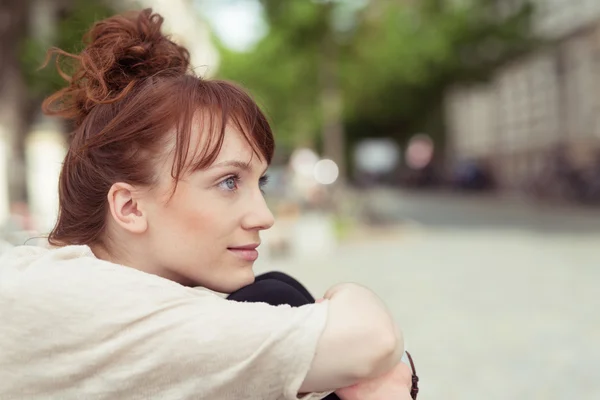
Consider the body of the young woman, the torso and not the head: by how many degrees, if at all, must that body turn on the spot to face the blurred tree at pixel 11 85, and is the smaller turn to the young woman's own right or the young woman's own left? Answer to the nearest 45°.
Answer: approximately 90° to the young woman's own left

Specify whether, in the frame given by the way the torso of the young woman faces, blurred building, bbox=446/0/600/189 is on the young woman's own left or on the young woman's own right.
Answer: on the young woman's own left

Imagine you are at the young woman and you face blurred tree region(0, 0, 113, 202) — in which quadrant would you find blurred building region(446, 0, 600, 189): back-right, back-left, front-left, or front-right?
front-right

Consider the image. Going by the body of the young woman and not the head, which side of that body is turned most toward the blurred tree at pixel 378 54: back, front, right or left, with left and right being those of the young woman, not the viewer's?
left

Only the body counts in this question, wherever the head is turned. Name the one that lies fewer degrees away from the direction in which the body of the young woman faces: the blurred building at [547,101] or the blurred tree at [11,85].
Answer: the blurred building

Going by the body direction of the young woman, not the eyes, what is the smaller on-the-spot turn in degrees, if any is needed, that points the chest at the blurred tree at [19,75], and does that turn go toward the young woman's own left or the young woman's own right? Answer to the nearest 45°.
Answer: approximately 90° to the young woman's own left

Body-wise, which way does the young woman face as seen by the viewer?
to the viewer's right

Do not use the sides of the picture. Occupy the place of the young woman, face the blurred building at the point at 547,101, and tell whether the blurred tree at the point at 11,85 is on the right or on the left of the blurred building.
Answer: left
